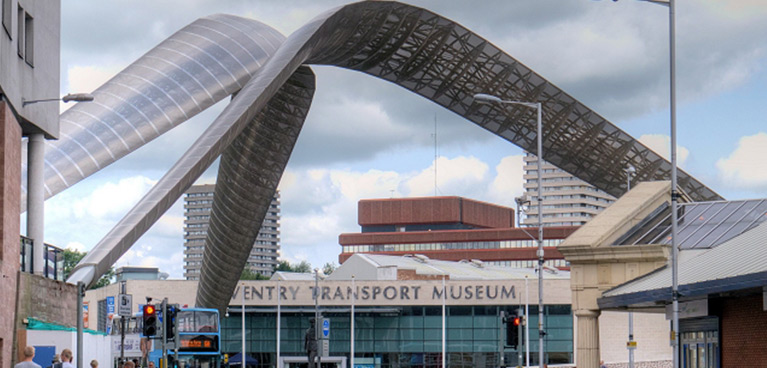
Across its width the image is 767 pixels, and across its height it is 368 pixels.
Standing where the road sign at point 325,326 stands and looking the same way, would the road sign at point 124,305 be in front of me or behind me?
in front

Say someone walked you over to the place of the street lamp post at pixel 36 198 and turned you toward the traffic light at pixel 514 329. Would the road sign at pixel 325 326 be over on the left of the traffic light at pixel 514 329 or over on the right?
left

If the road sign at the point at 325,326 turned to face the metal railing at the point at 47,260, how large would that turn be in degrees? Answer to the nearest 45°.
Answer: approximately 45° to its right

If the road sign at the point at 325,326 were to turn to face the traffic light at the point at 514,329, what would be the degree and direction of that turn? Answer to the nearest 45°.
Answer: approximately 45° to its left

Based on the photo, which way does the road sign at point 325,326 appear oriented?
toward the camera

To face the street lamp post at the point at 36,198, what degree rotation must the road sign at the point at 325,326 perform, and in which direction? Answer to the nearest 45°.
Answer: approximately 45° to its right

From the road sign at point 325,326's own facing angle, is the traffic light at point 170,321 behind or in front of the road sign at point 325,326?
in front
